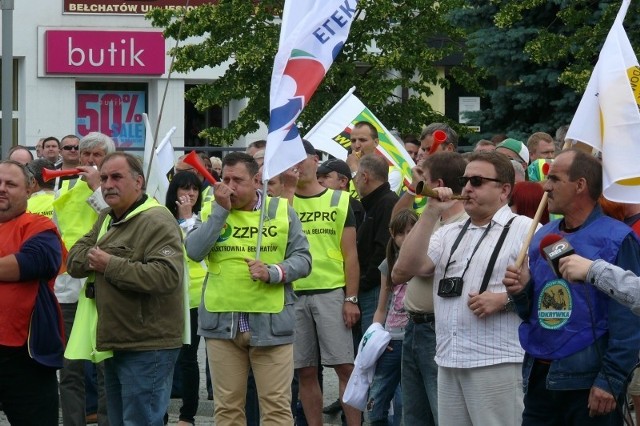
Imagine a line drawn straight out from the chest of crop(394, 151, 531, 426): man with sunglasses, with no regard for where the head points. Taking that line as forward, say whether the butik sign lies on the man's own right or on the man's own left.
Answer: on the man's own right

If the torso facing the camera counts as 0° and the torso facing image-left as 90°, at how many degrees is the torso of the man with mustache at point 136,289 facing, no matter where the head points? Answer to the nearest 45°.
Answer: approximately 45°

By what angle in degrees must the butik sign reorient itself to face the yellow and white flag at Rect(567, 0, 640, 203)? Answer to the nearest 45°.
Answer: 0° — it already faces it

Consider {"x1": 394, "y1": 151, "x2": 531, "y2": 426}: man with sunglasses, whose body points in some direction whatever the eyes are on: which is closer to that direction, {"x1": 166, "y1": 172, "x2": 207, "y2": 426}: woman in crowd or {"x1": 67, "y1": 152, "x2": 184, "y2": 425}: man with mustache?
the man with mustache

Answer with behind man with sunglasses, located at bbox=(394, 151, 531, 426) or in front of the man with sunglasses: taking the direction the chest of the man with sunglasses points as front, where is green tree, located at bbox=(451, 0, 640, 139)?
behind

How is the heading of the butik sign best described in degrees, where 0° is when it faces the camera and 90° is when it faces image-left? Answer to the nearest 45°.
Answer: approximately 0°

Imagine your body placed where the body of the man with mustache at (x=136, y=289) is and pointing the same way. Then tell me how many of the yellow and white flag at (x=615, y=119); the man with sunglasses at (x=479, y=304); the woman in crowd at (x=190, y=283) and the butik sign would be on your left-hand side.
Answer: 2

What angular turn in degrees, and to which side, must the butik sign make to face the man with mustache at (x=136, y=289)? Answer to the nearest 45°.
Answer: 0° — it already faces them

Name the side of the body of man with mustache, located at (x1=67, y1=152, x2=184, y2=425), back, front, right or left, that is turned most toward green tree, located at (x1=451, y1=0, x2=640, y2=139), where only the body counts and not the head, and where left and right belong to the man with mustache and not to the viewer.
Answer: back
